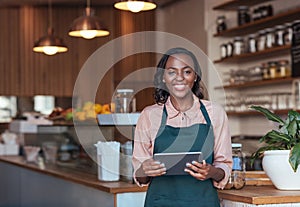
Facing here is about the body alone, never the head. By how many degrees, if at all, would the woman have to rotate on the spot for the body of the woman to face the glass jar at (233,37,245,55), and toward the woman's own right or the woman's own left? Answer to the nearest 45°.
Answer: approximately 180°

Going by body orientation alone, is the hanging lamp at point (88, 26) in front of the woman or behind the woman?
behind

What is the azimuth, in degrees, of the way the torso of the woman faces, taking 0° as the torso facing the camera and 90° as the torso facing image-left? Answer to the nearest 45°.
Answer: approximately 0°

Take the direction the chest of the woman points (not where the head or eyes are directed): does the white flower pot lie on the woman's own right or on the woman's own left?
on the woman's own left

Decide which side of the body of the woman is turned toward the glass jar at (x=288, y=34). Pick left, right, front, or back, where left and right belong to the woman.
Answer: back

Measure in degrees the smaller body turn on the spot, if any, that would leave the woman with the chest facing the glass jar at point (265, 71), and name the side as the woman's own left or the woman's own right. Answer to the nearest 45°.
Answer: approximately 180°

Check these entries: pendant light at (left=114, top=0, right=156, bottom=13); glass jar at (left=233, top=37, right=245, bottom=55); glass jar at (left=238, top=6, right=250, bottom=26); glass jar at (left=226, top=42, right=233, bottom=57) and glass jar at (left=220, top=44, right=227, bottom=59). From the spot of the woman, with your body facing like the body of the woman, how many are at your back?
5

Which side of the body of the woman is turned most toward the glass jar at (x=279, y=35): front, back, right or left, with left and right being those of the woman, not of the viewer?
back

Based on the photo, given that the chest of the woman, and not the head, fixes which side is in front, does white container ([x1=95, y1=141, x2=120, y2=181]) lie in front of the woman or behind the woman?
behind

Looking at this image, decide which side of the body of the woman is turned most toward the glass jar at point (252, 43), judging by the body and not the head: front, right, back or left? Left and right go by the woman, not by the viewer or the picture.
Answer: back
